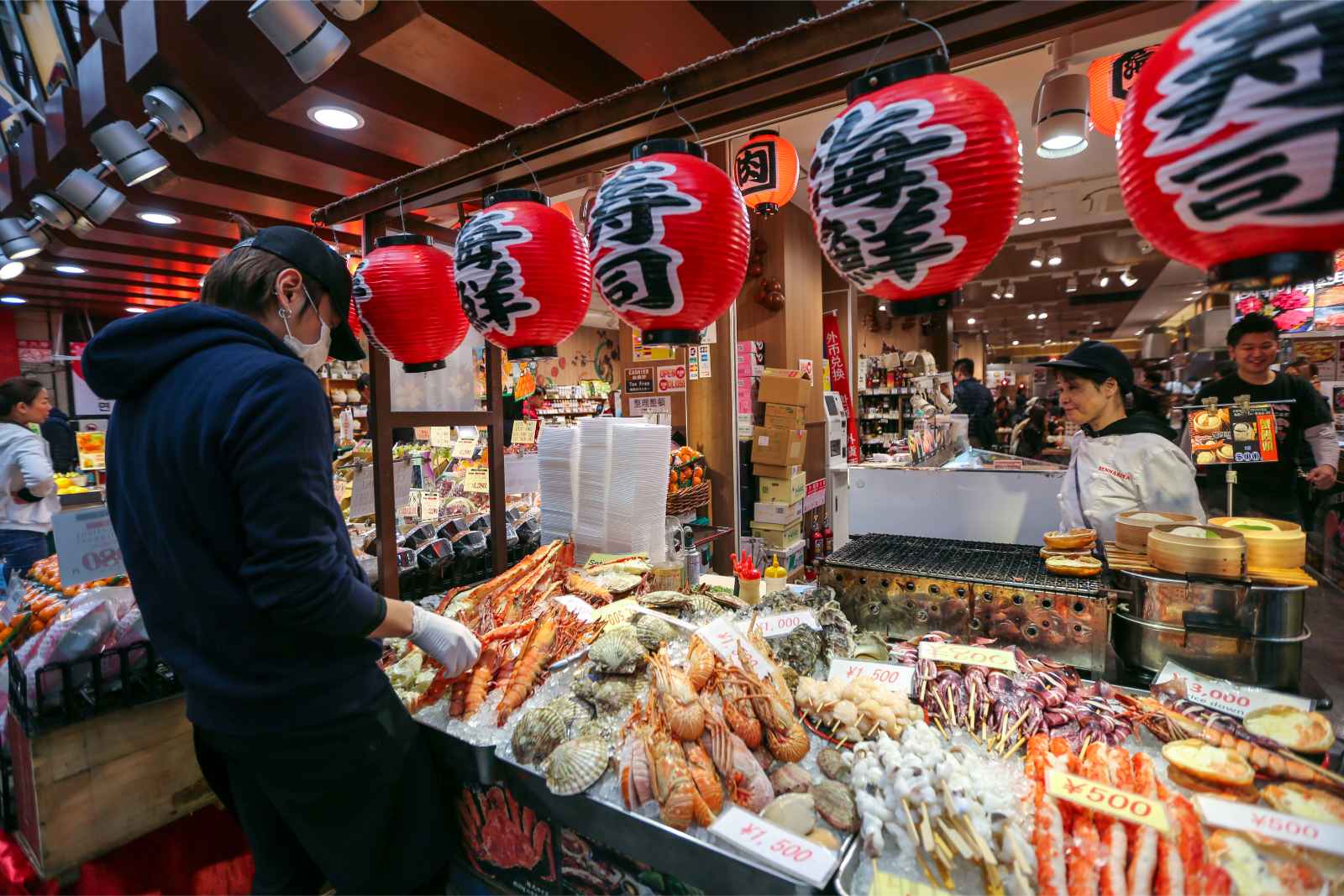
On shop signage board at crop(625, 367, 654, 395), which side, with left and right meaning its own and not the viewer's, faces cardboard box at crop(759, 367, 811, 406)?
left

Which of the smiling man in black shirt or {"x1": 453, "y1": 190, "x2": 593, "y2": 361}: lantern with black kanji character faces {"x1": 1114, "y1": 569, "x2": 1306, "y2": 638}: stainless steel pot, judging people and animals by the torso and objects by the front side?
the smiling man in black shirt

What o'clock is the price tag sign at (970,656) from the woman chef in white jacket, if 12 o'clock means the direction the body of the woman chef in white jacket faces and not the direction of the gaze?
The price tag sign is roughly at 11 o'clock from the woman chef in white jacket.

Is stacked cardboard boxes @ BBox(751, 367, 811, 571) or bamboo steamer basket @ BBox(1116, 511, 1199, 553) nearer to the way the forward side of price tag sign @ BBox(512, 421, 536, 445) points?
the bamboo steamer basket

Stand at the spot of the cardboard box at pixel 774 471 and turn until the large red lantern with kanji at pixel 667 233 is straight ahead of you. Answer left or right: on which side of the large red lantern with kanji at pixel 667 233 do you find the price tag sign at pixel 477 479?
right

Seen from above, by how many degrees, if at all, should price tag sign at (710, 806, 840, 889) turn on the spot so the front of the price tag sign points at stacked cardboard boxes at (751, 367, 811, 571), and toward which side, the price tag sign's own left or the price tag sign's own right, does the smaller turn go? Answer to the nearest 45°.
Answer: approximately 135° to the price tag sign's own right
